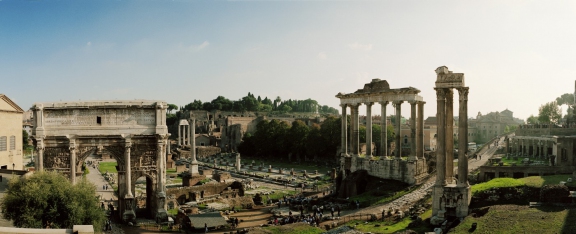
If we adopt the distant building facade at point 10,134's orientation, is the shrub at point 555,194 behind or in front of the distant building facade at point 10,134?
in front

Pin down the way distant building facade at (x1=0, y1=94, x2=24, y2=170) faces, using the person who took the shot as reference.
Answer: facing the viewer and to the right of the viewer

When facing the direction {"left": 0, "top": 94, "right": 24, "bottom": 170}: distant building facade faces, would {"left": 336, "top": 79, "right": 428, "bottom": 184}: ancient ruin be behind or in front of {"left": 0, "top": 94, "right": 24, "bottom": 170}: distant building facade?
in front

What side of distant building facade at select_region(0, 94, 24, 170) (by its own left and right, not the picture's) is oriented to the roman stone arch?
front

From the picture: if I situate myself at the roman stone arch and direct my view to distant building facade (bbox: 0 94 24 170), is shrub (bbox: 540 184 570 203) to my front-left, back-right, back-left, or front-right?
back-right

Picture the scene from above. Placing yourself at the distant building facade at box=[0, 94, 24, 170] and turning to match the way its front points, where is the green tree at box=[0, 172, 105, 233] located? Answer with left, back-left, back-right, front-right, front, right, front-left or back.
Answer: front-right

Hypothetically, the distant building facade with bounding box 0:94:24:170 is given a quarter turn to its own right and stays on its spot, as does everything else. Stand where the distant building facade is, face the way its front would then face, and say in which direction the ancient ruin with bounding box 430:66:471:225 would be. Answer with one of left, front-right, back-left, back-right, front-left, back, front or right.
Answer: left
